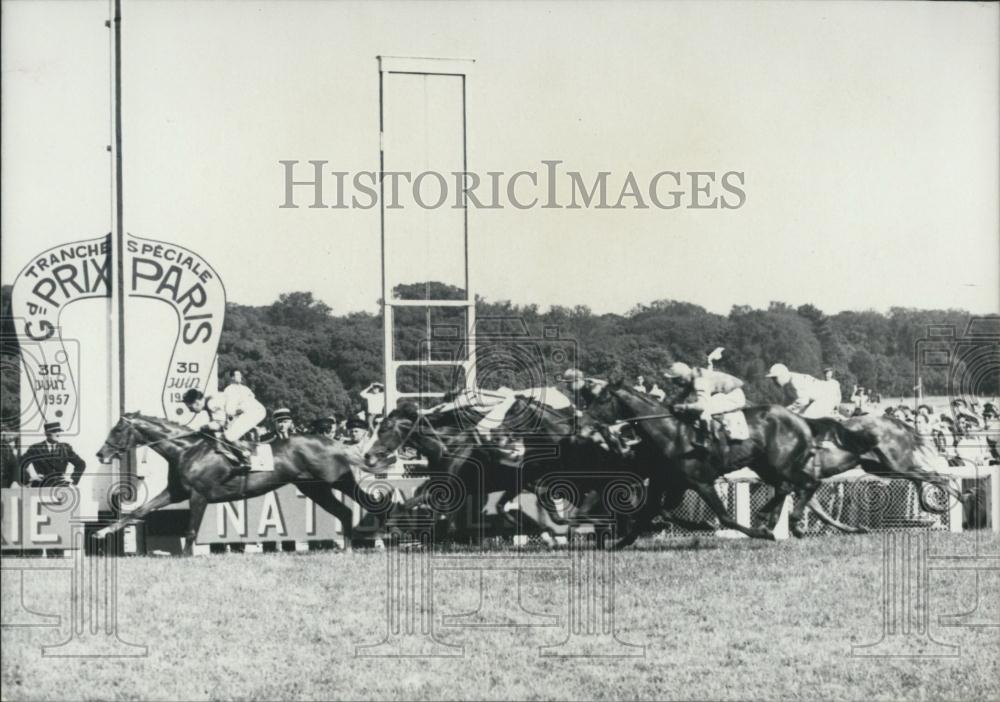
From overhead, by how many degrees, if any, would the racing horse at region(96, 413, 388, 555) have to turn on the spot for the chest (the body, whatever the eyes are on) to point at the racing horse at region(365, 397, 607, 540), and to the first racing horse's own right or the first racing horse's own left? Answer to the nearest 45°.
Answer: approximately 180°

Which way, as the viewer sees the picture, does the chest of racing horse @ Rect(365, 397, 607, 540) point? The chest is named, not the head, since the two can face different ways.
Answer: to the viewer's left

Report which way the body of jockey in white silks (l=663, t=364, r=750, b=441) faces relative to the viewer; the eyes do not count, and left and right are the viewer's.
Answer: facing to the left of the viewer

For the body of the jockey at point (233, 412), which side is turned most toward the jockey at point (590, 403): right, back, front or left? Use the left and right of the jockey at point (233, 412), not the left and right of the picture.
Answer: back

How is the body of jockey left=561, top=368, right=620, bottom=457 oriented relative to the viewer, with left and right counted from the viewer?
facing to the left of the viewer

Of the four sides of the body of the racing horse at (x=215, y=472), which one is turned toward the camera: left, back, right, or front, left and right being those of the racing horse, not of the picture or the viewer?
left

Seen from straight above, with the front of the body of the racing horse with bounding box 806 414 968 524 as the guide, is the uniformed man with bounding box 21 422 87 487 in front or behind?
in front

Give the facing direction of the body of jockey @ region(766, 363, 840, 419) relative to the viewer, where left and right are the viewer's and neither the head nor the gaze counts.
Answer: facing to the left of the viewer

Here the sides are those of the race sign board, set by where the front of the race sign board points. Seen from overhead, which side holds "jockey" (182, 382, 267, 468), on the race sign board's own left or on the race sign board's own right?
on the race sign board's own left

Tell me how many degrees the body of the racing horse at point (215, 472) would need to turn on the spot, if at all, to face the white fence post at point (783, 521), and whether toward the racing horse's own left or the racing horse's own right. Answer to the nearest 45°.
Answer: approximately 180°

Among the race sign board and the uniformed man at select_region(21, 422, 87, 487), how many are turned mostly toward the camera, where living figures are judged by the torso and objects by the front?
2

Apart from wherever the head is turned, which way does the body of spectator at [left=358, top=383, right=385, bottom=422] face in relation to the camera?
toward the camera

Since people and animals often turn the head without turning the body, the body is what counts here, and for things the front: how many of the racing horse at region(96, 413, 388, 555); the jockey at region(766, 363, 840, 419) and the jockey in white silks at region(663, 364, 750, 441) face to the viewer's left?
3

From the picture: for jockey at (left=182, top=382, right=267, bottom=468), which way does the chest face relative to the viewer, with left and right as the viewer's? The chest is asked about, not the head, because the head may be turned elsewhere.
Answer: facing to the left of the viewer

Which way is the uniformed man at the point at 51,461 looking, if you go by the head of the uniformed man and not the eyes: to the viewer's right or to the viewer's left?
to the viewer's right

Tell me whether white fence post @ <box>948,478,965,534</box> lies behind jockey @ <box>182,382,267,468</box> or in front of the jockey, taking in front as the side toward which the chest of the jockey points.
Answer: behind
